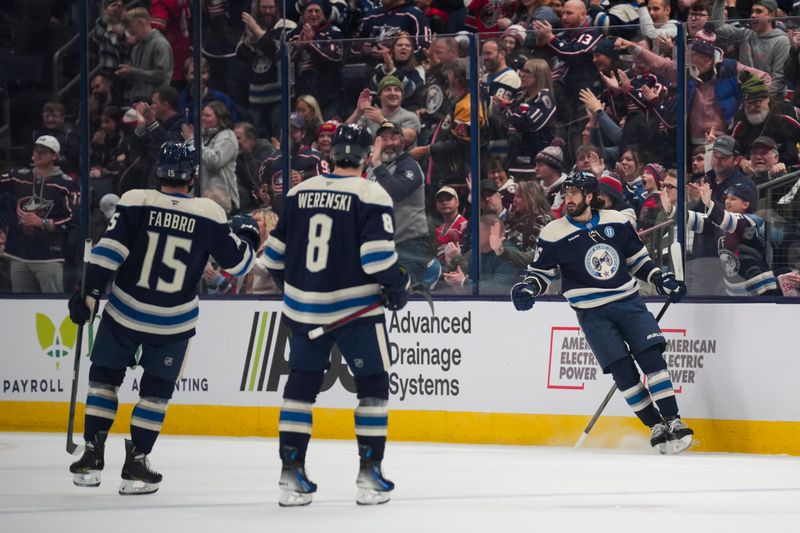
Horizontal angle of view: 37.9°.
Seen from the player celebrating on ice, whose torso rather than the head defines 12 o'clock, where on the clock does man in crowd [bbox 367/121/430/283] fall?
The man in crowd is roughly at 4 o'clock from the player celebrating on ice.

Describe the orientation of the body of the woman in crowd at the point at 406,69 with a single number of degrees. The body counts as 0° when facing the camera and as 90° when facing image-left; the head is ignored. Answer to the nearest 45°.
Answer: approximately 45°

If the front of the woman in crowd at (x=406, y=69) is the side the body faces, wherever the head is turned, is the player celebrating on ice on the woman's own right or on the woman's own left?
on the woman's own left

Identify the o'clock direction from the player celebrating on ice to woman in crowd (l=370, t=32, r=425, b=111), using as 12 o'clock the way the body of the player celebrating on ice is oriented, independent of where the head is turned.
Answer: The woman in crowd is roughly at 4 o'clock from the player celebrating on ice.

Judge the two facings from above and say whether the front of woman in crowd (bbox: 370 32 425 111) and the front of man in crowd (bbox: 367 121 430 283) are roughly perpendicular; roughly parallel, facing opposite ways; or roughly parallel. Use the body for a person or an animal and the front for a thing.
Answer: roughly parallel

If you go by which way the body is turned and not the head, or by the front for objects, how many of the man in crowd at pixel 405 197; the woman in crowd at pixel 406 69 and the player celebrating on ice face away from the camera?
0

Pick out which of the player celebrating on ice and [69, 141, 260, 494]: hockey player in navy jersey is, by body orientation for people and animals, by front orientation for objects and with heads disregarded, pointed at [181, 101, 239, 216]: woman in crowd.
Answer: the hockey player in navy jersey

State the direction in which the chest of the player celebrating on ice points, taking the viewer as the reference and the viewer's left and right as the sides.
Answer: facing the viewer

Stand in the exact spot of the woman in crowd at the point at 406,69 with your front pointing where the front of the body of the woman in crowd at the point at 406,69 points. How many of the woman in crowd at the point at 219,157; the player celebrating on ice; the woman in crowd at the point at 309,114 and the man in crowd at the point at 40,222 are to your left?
1

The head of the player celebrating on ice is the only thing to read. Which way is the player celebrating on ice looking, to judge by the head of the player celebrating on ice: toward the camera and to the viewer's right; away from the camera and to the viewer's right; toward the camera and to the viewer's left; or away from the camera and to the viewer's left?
toward the camera and to the viewer's left

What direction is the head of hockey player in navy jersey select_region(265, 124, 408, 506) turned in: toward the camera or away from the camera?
away from the camera

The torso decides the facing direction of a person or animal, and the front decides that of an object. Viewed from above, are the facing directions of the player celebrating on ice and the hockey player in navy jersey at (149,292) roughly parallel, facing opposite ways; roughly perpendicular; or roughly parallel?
roughly parallel, facing opposite ways

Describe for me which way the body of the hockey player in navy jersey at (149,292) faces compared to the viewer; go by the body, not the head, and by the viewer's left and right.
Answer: facing away from the viewer

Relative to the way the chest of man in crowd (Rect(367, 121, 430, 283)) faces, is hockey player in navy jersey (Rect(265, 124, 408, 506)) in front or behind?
in front

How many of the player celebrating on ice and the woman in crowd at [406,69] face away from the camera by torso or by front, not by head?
0
